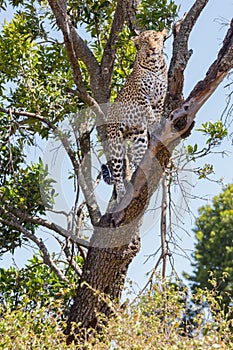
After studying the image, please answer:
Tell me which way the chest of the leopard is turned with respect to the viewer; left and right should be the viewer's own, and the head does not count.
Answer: facing the viewer and to the right of the viewer

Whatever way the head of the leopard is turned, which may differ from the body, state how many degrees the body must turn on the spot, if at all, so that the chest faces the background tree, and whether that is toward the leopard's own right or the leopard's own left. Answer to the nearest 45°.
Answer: approximately 135° to the leopard's own left
